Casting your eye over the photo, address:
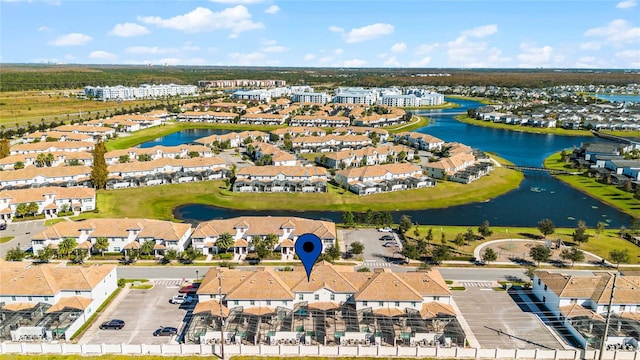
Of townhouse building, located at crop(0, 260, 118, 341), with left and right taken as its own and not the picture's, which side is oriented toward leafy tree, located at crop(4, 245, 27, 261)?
front

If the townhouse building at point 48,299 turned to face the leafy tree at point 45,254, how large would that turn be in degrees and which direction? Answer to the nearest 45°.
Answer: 0° — it already faces it

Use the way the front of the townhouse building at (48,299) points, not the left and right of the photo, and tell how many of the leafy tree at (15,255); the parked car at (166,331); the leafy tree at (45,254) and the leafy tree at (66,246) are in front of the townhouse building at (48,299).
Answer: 3

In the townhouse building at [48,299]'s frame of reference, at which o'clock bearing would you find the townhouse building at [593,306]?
the townhouse building at [593,306] is roughly at 4 o'clock from the townhouse building at [48,299].

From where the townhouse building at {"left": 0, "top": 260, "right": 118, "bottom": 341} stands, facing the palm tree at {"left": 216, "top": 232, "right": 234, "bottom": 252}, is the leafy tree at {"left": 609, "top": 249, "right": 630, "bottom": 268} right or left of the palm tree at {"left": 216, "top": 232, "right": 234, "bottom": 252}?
right

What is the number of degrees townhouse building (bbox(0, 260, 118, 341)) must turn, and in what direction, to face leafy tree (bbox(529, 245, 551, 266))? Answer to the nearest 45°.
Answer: approximately 90° to its right

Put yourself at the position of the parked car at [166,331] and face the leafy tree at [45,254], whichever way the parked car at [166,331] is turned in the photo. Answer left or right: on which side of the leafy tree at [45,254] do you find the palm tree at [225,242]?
right

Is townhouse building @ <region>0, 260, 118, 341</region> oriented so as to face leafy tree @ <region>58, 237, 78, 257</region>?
yes

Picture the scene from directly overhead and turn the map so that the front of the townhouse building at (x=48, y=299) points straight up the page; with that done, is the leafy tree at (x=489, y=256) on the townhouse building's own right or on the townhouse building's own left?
on the townhouse building's own right

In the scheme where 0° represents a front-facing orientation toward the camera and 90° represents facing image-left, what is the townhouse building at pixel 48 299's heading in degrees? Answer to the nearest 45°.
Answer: approximately 180°

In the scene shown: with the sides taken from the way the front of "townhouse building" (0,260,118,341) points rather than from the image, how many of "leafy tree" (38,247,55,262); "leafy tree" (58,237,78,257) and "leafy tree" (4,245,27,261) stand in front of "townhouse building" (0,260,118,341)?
3

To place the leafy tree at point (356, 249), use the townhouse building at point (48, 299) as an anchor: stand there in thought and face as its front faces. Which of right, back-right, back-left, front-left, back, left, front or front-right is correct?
right
